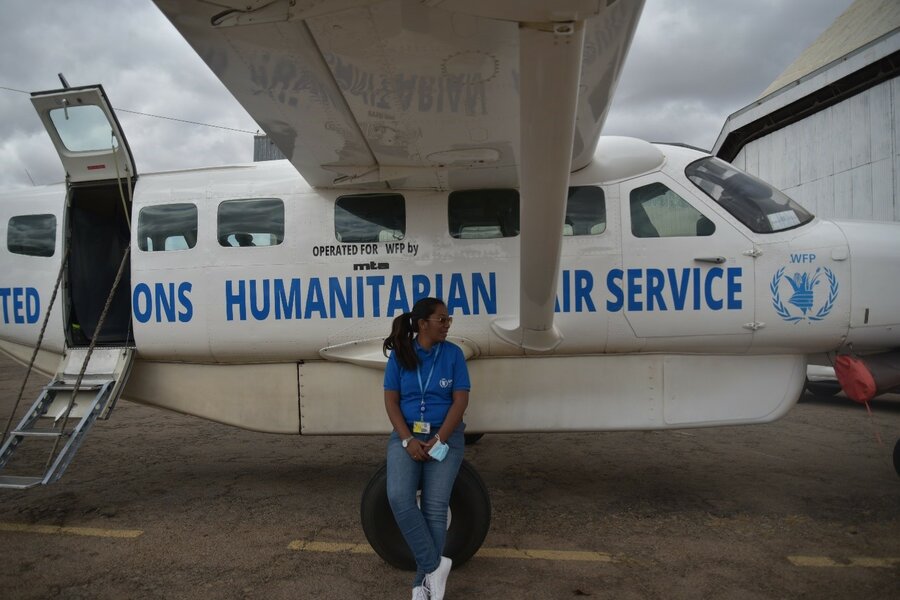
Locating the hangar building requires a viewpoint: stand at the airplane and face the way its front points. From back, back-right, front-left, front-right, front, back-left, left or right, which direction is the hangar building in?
front-left

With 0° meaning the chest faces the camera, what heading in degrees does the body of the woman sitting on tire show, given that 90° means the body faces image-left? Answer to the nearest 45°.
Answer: approximately 0°

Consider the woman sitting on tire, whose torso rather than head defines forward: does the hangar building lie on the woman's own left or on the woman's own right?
on the woman's own left

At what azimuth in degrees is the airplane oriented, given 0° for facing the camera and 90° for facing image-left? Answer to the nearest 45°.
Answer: approximately 270°
